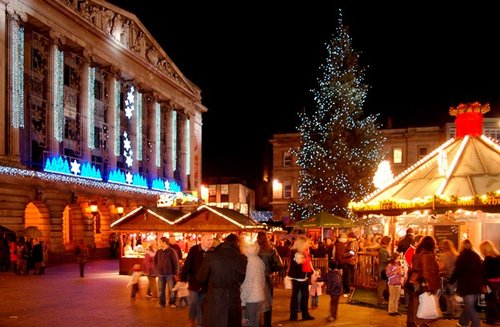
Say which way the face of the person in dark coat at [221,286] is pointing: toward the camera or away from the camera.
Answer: away from the camera

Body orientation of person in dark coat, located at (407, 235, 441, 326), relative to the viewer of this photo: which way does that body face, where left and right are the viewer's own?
facing away from the viewer

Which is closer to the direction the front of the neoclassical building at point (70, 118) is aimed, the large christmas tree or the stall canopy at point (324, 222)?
the stall canopy

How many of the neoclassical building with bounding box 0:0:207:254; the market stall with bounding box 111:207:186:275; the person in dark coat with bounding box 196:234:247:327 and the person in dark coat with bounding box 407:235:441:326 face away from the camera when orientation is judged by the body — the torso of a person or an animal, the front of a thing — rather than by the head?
2

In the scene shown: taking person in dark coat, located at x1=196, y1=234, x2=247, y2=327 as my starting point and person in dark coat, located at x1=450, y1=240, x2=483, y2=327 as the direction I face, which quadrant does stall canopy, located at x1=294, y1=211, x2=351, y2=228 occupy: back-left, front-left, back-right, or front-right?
front-left

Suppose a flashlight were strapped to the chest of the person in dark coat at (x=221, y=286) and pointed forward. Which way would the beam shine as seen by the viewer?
away from the camera

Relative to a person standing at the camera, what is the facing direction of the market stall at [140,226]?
facing the viewer and to the left of the viewer

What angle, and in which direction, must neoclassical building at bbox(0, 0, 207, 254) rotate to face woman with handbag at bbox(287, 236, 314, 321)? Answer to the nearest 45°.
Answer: approximately 45° to its right
